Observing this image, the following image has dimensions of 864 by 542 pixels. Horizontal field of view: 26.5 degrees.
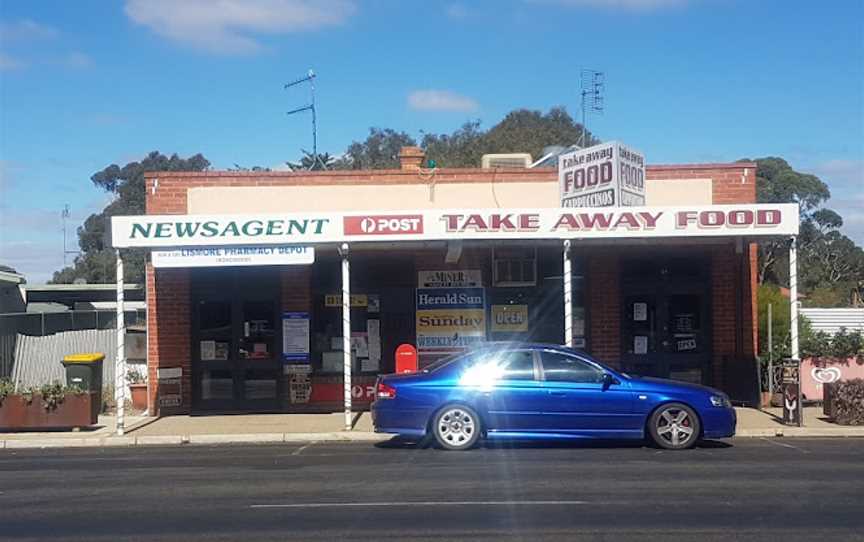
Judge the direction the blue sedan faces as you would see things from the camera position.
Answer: facing to the right of the viewer

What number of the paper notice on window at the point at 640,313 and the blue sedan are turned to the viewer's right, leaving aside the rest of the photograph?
1

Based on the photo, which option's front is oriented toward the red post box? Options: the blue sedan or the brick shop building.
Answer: the brick shop building

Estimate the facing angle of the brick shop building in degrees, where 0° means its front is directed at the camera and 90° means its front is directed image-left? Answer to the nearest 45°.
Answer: approximately 0°

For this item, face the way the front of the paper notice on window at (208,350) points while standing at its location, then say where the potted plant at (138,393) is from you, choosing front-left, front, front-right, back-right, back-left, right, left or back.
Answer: back-right

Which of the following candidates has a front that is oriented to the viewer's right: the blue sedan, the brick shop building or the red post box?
the blue sedan

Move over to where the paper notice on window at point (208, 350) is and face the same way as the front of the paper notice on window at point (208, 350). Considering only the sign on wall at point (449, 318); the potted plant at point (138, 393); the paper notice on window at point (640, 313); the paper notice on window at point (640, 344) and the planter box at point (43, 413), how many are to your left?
3

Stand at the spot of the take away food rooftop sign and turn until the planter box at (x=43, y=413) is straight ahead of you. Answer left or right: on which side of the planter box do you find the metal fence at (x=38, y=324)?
right

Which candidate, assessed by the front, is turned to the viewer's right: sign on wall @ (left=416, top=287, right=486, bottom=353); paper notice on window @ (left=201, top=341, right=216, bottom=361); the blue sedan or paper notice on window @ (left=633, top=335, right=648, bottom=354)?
the blue sedan
